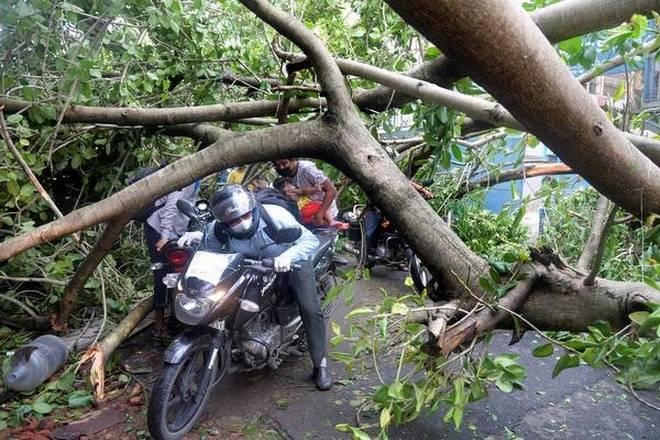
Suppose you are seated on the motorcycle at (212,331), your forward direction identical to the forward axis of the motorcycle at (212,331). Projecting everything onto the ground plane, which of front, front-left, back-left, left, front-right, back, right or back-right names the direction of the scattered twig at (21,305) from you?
right

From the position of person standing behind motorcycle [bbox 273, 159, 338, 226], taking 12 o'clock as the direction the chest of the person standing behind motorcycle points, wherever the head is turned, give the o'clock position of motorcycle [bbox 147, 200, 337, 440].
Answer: The motorcycle is roughly at 11 o'clock from the person standing behind motorcycle.

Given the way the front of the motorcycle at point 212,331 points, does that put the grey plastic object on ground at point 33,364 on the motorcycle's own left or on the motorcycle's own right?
on the motorcycle's own right

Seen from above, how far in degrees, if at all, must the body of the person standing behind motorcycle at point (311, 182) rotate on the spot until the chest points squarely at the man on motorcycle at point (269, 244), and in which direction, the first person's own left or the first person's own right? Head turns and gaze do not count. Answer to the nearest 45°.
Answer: approximately 45° to the first person's own left

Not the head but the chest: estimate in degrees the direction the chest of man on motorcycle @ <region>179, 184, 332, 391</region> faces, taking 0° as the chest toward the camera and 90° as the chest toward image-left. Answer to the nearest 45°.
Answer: approximately 45°

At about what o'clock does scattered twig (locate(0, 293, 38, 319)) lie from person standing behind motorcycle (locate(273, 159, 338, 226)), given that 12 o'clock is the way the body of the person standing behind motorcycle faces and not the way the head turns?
The scattered twig is roughly at 1 o'clock from the person standing behind motorcycle.

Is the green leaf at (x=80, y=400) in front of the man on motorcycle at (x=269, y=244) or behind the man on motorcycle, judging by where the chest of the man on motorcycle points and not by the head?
in front

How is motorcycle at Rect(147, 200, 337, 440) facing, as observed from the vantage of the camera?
facing the viewer and to the left of the viewer
